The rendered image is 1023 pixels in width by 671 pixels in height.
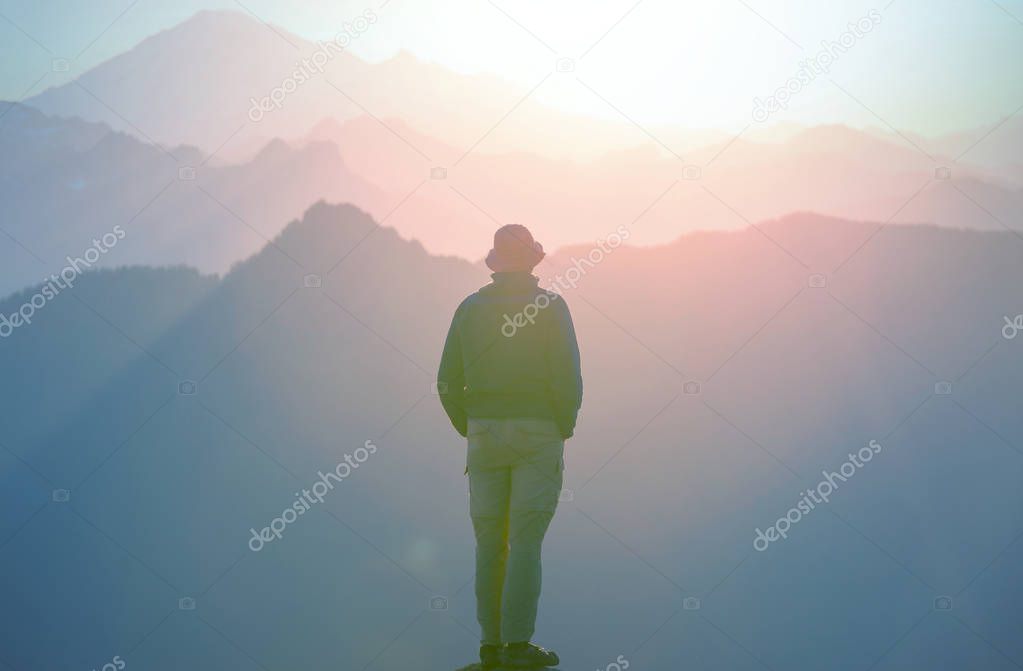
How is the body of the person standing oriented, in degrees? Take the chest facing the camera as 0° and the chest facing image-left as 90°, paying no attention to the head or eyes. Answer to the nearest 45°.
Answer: approximately 180°

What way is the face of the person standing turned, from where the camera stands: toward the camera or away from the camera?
away from the camera
